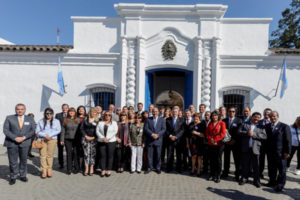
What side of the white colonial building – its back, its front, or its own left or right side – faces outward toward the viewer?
front

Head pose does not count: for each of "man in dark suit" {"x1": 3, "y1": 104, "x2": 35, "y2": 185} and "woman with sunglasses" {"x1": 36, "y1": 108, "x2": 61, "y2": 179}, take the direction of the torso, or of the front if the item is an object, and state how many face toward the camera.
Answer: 2

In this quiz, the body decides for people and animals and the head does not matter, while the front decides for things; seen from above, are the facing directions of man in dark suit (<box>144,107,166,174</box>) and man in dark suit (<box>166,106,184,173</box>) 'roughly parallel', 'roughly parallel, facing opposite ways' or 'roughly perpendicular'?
roughly parallel

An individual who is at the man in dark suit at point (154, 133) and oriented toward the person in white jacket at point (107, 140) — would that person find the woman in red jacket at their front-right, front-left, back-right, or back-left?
back-left

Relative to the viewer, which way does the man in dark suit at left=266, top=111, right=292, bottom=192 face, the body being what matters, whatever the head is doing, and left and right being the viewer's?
facing the viewer and to the left of the viewer

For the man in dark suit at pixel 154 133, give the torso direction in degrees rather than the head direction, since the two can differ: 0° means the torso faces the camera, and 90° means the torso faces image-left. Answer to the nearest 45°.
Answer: approximately 0°

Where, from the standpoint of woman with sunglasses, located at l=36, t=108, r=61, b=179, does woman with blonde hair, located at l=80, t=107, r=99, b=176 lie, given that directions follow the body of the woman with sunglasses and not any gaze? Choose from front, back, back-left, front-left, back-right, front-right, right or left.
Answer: left

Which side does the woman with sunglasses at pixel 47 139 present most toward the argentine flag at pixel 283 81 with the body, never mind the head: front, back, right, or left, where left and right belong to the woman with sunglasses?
left

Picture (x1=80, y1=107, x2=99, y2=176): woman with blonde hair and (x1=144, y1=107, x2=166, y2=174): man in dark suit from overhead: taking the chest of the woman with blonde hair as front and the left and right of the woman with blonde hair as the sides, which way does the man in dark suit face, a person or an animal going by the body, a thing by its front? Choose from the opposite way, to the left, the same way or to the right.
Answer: the same way

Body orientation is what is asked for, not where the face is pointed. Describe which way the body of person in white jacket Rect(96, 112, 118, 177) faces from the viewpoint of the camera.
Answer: toward the camera

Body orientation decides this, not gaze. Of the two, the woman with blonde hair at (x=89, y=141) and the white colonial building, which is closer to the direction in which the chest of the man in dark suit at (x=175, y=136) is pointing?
the woman with blonde hair

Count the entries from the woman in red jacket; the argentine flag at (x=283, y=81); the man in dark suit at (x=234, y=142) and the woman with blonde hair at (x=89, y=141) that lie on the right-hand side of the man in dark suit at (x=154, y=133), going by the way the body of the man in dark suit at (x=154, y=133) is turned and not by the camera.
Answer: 1

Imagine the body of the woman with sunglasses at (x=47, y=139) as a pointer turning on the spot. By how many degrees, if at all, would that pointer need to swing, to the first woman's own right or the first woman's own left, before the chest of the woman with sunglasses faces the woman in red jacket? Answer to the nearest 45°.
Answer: approximately 45° to the first woman's own left

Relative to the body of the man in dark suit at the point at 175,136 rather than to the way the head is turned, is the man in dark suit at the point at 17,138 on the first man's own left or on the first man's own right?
on the first man's own right

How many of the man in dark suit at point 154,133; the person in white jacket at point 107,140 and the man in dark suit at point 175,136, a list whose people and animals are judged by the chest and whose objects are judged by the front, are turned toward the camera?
3

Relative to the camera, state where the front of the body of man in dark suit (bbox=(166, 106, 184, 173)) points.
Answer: toward the camera

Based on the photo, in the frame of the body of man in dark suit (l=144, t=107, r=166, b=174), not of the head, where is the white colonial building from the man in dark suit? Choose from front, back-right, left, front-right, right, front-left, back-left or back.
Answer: back

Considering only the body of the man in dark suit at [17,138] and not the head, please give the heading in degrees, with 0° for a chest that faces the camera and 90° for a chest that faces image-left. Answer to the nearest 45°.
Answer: approximately 0°

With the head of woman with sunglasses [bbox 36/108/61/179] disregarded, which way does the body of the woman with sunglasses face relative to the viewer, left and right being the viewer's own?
facing the viewer
